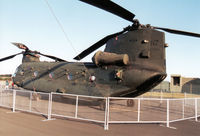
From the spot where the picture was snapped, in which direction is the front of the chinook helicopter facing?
facing away from the viewer and to the left of the viewer

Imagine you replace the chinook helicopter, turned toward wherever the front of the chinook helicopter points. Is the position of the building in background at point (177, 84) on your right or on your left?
on your right
